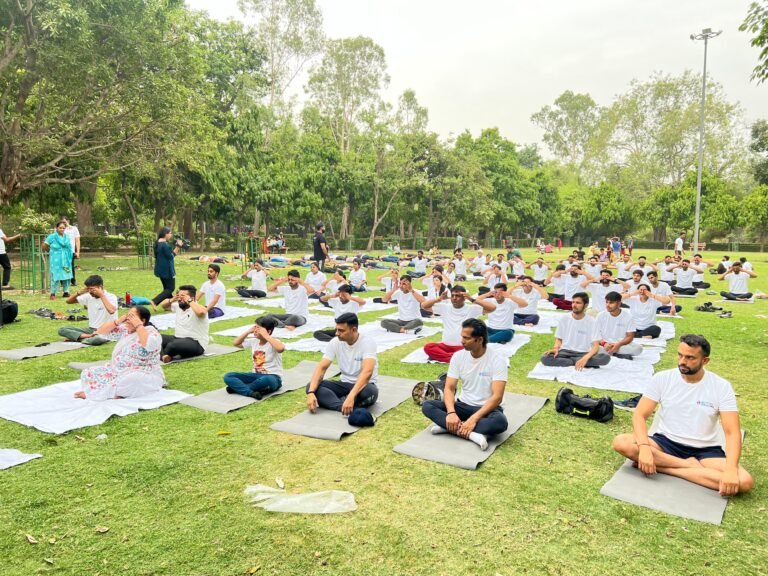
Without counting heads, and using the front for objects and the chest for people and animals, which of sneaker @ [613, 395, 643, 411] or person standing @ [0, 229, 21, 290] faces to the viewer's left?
the sneaker

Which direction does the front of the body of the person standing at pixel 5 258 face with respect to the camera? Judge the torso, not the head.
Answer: to the viewer's right

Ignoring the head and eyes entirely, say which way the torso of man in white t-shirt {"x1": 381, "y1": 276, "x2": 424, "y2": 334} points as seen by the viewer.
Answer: toward the camera

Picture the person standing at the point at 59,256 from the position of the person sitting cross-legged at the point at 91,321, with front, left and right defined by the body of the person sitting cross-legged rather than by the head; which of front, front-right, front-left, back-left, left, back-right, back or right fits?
back-right

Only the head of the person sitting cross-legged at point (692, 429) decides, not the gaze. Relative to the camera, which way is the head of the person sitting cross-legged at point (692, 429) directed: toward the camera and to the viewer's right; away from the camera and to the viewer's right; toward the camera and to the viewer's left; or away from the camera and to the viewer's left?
toward the camera and to the viewer's left

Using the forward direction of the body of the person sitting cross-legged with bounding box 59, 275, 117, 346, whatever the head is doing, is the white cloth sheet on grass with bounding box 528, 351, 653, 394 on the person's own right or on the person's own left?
on the person's own left

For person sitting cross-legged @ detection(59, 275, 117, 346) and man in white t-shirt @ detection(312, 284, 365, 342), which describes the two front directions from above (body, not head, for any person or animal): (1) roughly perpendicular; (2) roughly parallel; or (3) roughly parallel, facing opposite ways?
roughly parallel

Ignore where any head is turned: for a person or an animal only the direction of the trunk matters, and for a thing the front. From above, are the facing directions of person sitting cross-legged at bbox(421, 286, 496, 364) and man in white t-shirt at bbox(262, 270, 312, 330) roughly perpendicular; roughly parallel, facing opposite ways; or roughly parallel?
roughly parallel

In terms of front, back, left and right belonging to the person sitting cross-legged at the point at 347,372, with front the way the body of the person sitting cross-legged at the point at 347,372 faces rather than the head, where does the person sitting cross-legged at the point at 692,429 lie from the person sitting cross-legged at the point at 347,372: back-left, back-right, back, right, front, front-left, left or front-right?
left

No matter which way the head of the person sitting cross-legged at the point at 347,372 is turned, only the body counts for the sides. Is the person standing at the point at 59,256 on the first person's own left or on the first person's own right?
on the first person's own right

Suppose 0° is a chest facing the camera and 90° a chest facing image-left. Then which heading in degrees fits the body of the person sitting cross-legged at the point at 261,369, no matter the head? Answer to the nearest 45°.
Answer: approximately 45°

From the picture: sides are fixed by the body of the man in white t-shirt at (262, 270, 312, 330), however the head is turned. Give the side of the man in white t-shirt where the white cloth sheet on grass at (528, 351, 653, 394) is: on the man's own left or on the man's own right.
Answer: on the man's own left

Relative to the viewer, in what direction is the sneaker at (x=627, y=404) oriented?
to the viewer's left
